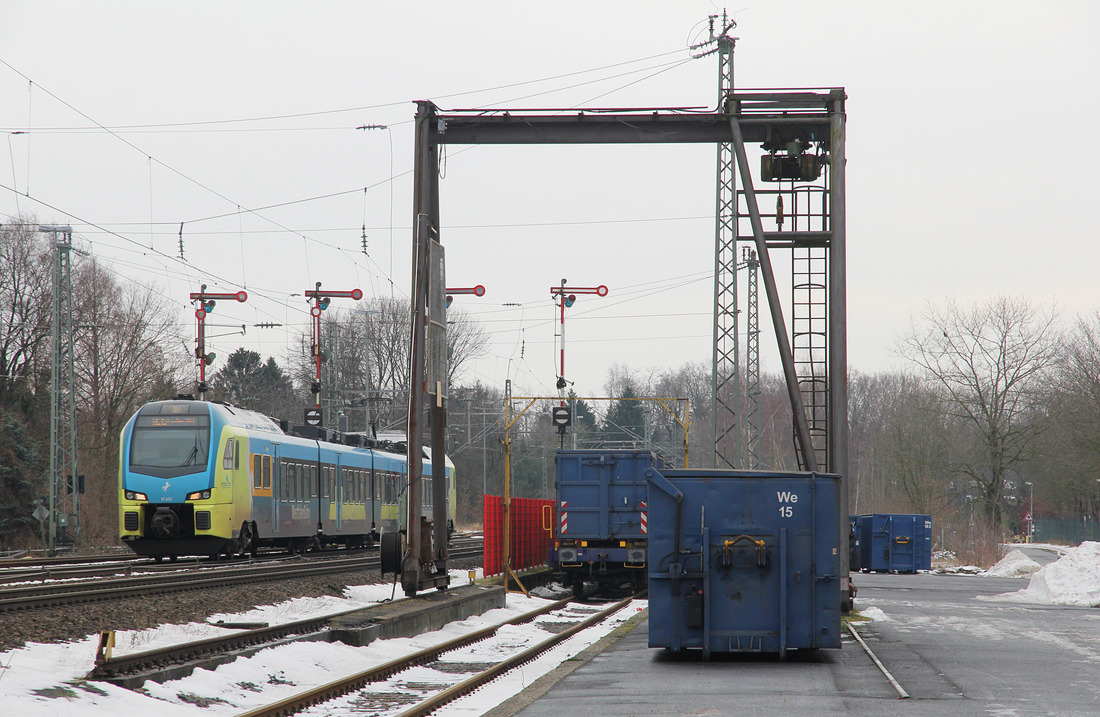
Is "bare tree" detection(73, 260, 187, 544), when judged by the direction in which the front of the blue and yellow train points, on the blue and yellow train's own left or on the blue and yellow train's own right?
on the blue and yellow train's own right

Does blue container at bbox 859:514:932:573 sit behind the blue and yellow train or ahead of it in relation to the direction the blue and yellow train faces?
behind

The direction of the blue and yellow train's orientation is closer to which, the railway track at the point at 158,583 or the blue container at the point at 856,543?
the railway track

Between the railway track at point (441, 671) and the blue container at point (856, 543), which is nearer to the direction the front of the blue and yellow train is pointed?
the railway track

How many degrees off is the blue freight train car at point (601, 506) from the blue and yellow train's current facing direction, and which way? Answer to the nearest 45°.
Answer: approximately 90° to its left

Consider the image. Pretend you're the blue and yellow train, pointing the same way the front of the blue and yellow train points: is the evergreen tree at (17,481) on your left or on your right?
on your right

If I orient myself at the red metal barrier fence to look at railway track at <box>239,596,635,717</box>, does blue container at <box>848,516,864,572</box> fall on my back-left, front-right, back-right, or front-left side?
back-left

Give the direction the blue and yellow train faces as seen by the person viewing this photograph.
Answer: facing the viewer and to the left of the viewer

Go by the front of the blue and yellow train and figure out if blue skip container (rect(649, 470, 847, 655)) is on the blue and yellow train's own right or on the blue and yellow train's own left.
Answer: on the blue and yellow train's own left

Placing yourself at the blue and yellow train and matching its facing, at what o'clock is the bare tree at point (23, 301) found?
The bare tree is roughly at 4 o'clock from the blue and yellow train.

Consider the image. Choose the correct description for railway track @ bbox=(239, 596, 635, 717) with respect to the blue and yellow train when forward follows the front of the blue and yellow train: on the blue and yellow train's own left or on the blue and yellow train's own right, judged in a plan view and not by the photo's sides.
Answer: on the blue and yellow train's own left
